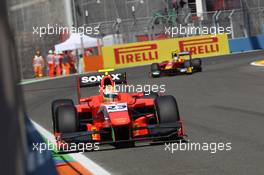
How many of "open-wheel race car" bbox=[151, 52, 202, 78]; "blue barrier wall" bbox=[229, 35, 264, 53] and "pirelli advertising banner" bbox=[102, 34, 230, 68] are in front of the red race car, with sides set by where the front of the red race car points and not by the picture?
0

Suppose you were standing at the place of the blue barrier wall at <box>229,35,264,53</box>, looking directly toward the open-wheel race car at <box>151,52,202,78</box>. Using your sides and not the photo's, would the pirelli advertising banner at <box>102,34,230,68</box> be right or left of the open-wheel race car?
right

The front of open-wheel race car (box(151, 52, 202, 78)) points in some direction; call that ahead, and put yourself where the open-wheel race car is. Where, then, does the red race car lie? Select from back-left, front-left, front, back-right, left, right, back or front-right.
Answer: front-left

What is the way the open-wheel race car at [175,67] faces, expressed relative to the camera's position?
facing the viewer and to the left of the viewer

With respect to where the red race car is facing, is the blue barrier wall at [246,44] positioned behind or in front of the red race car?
behind

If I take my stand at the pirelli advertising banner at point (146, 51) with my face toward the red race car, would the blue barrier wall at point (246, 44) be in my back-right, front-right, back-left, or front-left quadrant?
back-left

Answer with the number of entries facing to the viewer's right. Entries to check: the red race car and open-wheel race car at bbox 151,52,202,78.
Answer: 0

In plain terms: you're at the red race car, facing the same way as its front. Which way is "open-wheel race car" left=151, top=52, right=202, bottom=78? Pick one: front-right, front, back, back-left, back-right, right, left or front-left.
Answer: back

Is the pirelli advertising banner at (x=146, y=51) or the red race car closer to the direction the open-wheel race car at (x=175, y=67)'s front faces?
the red race car

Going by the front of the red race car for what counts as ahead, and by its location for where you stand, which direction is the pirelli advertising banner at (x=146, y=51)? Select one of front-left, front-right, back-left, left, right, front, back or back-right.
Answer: back

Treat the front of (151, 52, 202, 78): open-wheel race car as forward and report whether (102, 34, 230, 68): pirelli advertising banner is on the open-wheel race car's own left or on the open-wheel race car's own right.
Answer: on the open-wheel race car's own right

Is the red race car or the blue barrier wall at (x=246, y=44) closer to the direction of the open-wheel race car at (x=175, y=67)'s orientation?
the red race car

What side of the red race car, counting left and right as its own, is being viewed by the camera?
front
